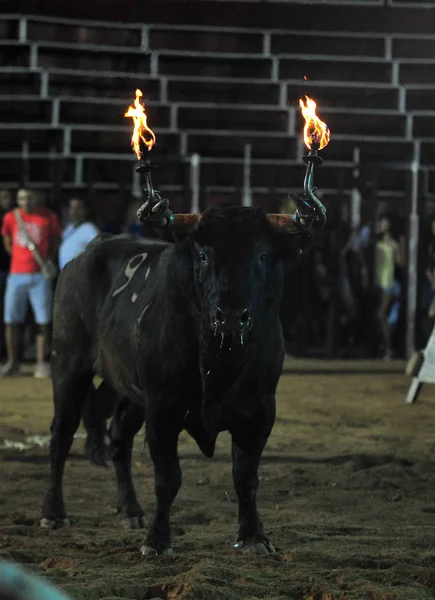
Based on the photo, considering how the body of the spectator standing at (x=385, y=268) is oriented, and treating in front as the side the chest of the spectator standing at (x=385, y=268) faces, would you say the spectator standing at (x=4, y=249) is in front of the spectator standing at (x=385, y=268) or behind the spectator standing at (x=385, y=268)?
in front

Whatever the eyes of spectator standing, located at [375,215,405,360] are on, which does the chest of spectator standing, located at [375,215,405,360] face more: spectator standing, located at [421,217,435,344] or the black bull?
the black bull

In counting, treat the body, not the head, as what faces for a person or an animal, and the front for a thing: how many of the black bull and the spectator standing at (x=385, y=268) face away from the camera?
0

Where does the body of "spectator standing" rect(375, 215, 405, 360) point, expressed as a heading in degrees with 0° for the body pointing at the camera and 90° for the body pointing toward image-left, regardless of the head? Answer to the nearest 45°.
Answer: approximately 45°

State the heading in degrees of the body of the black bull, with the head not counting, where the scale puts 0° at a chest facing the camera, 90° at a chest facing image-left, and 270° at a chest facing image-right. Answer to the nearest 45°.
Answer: approximately 315°
